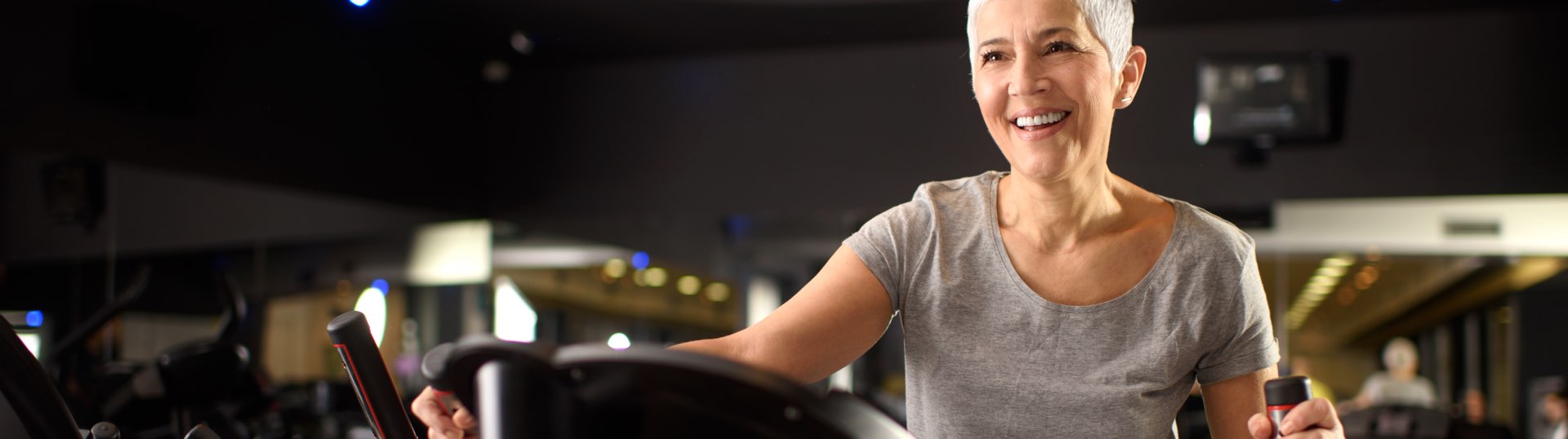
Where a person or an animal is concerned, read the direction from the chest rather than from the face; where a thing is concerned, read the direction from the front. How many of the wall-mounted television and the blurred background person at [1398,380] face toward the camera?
2

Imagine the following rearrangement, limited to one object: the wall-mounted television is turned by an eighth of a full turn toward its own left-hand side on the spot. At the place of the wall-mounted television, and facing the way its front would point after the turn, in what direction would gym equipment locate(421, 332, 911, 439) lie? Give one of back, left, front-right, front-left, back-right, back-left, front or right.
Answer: front-right

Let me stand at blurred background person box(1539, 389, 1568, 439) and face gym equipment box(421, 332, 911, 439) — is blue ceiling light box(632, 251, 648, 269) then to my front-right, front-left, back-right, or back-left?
front-right

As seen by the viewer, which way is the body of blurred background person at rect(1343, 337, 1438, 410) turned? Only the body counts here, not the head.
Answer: toward the camera

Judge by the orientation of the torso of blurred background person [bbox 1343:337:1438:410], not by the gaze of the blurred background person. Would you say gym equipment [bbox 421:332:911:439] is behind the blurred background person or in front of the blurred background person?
in front

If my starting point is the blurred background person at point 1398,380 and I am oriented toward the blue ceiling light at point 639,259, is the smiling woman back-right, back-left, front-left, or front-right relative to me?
front-left

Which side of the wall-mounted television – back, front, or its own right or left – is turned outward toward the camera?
front

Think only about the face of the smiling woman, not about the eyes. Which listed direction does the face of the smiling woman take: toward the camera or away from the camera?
toward the camera

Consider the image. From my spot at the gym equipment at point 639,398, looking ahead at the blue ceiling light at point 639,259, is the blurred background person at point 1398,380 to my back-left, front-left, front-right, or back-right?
front-right

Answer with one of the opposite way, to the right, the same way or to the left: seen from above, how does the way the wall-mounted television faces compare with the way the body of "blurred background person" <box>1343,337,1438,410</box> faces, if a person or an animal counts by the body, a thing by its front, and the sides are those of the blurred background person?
the same way

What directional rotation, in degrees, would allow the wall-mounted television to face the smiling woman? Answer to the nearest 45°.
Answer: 0° — it already faces them

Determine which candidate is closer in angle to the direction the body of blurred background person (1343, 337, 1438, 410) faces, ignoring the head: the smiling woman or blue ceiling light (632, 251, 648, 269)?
the smiling woman
